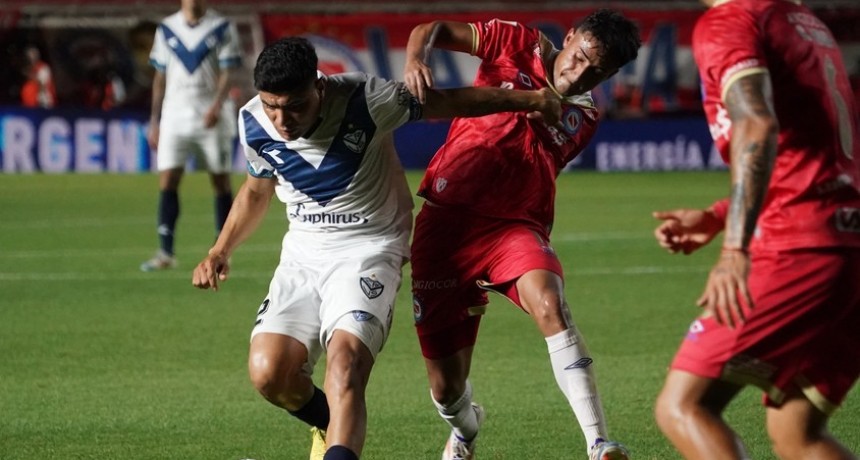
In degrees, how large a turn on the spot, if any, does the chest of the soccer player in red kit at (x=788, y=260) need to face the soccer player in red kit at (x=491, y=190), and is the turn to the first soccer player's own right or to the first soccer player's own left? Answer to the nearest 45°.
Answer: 0° — they already face them

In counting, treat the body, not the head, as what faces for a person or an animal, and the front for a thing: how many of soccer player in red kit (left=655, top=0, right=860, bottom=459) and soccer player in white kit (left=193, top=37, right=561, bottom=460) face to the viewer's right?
0

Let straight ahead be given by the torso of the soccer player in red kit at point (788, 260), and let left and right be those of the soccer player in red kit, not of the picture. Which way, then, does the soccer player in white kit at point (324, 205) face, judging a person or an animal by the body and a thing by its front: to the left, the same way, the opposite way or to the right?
to the left

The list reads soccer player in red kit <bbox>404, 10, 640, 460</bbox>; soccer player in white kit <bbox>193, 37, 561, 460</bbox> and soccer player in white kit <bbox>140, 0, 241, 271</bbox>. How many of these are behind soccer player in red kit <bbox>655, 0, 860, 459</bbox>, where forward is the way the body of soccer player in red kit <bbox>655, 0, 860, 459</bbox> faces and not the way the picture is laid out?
0

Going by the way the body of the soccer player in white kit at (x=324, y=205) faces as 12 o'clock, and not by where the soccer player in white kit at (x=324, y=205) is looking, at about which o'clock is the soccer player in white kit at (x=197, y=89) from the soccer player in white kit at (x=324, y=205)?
the soccer player in white kit at (x=197, y=89) is roughly at 4 o'clock from the soccer player in white kit at (x=324, y=205).

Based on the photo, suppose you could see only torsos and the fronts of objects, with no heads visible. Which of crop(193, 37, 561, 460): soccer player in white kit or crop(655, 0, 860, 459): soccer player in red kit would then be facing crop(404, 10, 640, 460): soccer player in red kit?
crop(655, 0, 860, 459): soccer player in red kit

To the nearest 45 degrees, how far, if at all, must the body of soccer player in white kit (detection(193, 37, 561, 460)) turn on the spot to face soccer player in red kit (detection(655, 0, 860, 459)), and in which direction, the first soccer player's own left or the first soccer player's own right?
approximately 90° to the first soccer player's own left

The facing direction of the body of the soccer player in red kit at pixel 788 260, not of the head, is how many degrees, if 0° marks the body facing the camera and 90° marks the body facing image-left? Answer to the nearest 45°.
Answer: approximately 135°
